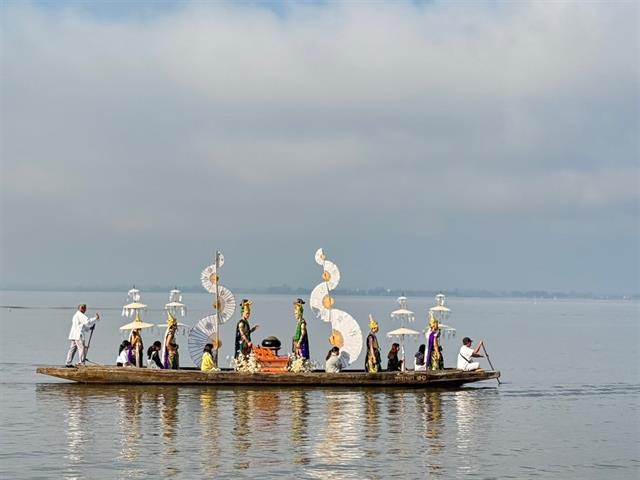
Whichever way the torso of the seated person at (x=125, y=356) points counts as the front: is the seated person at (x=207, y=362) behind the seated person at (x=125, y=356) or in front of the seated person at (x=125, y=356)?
in front

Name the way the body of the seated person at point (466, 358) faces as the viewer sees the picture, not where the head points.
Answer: to the viewer's right

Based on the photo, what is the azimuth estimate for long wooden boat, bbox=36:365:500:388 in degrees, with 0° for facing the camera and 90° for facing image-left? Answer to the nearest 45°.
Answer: approximately 270°

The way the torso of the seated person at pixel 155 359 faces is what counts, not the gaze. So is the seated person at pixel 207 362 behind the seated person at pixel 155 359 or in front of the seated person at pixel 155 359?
in front
